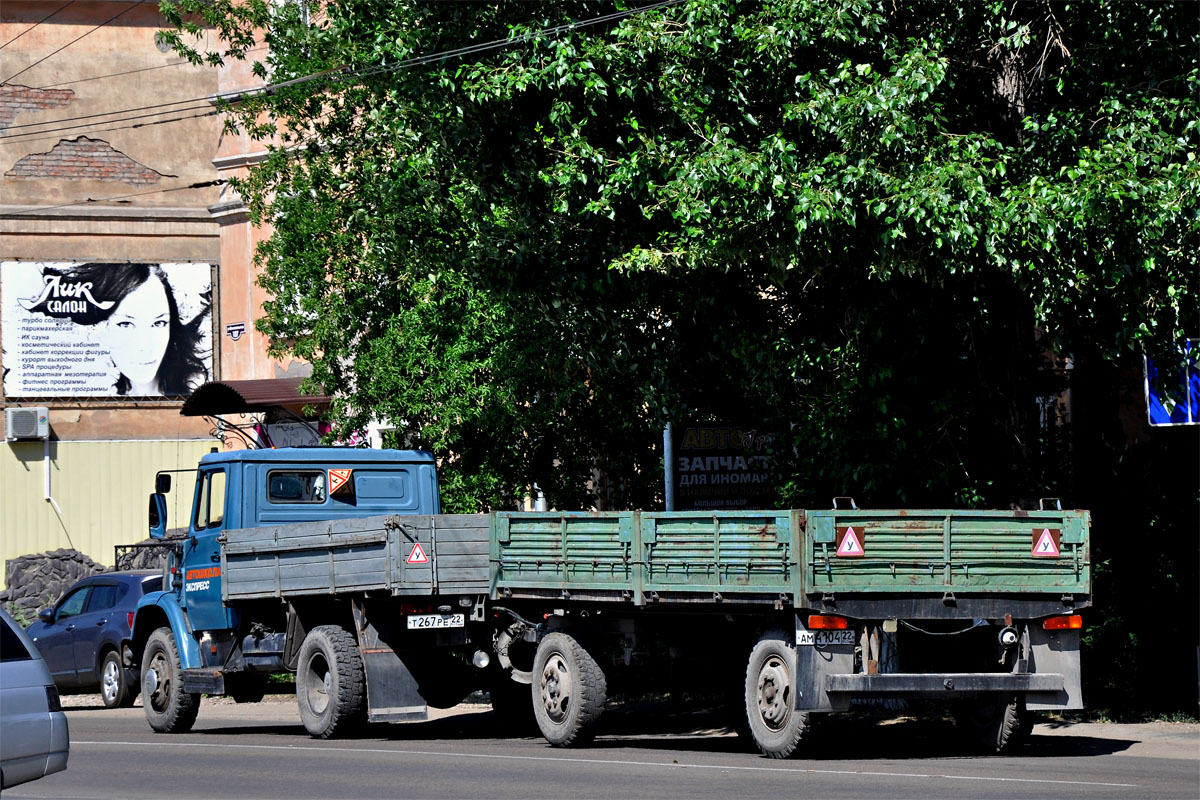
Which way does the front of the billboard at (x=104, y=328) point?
toward the camera

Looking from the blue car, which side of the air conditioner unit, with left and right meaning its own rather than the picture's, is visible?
front

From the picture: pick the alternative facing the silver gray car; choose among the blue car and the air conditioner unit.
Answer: the air conditioner unit

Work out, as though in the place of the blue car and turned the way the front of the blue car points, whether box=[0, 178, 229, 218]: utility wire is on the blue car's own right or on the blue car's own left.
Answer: on the blue car's own right

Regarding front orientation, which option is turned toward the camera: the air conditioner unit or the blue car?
the air conditioner unit

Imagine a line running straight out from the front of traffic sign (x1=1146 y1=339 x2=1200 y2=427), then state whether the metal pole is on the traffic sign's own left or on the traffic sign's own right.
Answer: on the traffic sign's own right

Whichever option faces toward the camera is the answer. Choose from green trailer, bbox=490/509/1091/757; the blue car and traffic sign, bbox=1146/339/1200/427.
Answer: the traffic sign

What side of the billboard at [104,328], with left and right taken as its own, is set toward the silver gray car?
front

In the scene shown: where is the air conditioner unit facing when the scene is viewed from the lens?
facing the viewer

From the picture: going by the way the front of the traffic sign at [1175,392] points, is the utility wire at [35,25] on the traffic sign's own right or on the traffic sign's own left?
on the traffic sign's own right

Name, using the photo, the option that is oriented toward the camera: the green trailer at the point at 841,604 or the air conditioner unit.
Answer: the air conditioner unit

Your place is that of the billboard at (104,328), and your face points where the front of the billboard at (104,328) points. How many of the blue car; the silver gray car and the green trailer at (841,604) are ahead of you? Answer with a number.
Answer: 3

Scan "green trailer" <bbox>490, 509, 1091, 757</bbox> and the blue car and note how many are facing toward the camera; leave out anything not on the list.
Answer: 0

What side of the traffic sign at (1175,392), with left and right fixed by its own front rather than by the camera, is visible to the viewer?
front

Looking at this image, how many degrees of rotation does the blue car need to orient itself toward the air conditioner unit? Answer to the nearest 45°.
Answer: approximately 45° to its right

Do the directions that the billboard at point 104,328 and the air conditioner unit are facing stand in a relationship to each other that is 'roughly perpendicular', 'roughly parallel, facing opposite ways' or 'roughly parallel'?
roughly parallel

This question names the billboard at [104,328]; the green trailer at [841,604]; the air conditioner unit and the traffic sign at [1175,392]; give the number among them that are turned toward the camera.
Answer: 3

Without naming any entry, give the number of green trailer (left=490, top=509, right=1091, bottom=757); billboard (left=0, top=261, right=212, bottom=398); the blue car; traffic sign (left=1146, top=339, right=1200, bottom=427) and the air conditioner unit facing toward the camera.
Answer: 3

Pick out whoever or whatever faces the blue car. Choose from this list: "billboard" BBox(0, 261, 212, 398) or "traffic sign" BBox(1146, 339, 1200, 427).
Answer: "billboard" BBox(0, 261, 212, 398)
